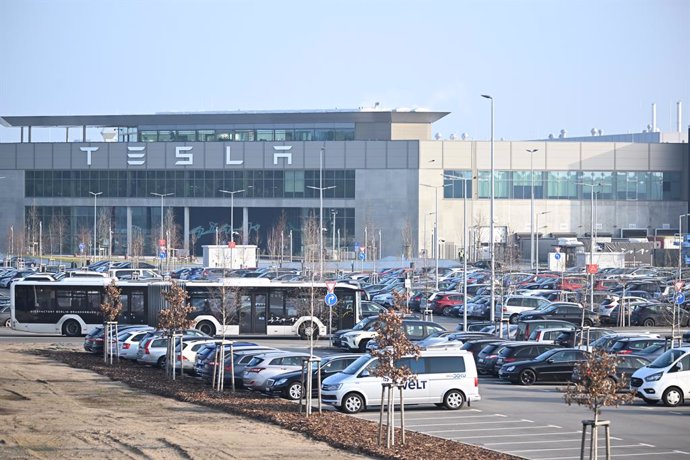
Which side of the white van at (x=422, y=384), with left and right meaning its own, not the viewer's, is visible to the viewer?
left

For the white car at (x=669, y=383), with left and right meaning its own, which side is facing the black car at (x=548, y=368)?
right

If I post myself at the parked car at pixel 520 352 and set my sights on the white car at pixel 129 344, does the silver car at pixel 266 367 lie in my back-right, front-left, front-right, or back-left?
front-left

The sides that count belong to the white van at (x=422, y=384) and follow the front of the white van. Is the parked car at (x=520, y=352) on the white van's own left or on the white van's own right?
on the white van's own right

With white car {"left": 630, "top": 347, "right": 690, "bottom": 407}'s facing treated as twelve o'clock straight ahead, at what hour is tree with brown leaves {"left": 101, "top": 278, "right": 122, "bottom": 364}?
The tree with brown leaves is roughly at 2 o'clock from the white car.

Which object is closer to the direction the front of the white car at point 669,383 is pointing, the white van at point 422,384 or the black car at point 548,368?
the white van

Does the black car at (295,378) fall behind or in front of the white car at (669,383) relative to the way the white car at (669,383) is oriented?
in front

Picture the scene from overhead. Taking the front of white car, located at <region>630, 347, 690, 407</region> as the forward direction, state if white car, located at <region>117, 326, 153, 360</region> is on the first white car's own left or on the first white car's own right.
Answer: on the first white car's own right

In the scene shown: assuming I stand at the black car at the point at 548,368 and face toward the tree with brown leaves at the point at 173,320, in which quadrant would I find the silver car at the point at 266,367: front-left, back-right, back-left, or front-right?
front-left

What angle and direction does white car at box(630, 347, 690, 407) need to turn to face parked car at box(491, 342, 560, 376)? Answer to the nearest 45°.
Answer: approximately 90° to its right

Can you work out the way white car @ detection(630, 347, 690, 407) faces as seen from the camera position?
facing the viewer and to the left of the viewer

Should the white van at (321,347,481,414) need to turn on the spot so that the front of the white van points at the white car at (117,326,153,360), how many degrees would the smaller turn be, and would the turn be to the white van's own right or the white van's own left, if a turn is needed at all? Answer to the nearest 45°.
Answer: approximately 45° to the white van's own right

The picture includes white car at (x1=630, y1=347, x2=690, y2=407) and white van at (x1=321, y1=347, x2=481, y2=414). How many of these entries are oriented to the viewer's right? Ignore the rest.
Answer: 0
